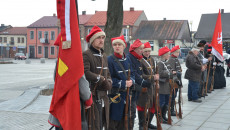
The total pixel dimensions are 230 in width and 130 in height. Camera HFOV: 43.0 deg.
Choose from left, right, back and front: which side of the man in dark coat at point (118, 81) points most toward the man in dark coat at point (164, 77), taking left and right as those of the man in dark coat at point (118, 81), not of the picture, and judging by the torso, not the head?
left

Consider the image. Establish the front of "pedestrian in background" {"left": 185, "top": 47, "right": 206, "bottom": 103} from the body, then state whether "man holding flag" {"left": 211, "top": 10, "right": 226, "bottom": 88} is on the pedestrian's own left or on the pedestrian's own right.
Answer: on the pedestrian's own left

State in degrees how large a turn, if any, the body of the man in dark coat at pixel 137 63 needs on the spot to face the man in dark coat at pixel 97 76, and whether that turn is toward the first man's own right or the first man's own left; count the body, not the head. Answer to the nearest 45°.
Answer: approximately 90° to the first man's own right

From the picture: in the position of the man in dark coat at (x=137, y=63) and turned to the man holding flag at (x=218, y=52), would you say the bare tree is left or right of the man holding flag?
left

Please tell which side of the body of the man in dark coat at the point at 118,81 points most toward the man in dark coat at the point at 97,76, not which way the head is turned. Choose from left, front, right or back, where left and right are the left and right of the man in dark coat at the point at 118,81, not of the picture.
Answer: right

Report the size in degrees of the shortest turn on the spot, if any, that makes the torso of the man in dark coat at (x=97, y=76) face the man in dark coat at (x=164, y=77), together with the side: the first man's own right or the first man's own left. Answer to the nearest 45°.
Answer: approximately 90° to the first man's own left
